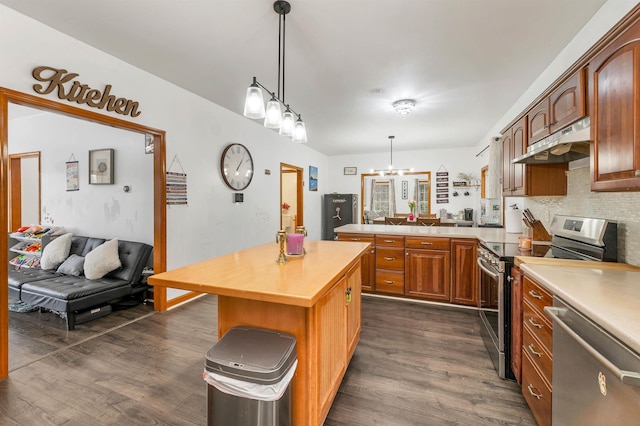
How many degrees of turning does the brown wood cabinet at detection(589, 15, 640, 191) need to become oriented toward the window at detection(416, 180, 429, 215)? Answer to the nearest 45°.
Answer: approximately 90° to its right

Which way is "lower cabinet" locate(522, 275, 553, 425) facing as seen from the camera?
to the viewer's left

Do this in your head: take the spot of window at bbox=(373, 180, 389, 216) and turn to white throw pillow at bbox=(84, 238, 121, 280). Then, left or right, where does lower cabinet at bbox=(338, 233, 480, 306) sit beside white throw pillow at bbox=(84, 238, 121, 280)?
left

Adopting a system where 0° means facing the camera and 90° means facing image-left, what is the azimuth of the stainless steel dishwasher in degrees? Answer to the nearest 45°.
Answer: approximately 45°

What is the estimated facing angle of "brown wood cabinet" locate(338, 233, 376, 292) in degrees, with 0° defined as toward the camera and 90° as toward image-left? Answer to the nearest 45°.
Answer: approximately 0°

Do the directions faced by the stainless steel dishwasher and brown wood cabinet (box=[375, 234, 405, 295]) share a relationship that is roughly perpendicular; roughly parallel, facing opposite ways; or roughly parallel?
roughly perpendicular

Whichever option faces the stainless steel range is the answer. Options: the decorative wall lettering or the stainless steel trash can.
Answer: the decorative wall lettering

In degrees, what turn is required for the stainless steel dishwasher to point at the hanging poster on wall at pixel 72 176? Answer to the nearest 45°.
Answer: approximately 45° to its right

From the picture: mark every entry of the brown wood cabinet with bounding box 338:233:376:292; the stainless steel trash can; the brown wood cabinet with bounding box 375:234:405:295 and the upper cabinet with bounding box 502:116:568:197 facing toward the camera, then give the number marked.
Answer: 3

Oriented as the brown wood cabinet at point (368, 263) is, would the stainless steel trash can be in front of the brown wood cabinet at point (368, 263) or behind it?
in front

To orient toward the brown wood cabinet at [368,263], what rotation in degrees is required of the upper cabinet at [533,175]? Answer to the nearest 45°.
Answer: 0° — it already faces it

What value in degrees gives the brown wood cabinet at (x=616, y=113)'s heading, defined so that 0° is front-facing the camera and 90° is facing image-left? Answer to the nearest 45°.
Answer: approximately 45°

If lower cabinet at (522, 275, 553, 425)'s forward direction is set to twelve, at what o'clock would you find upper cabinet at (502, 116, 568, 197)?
The upper cabinet is roughly at 3 o'clock from the lower cabinet.
